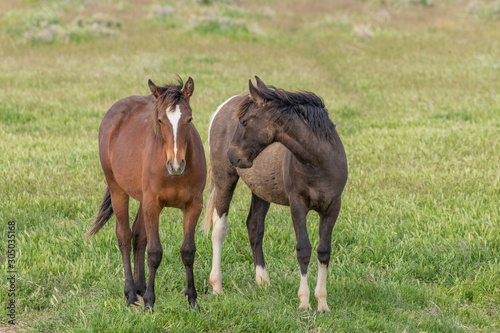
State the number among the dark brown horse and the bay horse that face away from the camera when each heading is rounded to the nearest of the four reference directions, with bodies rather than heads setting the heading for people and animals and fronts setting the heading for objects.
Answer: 0

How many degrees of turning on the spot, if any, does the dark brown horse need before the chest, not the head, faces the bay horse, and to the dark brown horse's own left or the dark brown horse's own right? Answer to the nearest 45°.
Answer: approximately 135° to the dark brown horse's own right

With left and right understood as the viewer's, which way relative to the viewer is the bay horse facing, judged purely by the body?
facing the viewer and to the right of the viewer
